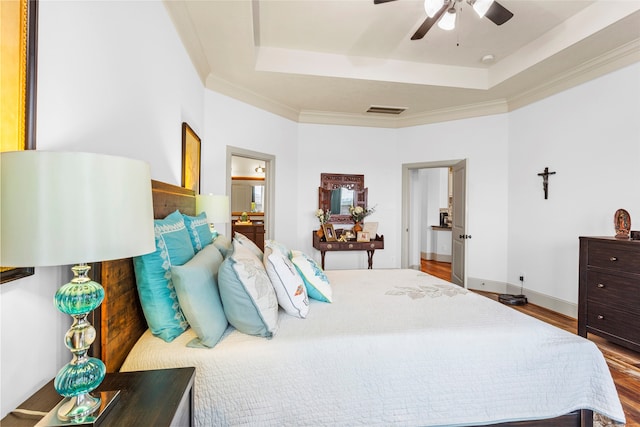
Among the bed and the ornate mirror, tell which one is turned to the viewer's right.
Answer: the bed

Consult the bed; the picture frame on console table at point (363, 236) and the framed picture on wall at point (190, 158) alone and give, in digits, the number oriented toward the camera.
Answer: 1

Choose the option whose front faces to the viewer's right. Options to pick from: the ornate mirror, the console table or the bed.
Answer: the bed

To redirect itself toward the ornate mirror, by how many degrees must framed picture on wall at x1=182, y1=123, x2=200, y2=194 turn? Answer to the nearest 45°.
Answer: approximately 45° to its left

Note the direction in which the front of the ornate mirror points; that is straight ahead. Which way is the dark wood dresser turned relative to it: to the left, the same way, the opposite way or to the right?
to the right

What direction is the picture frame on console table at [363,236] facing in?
toward the camera

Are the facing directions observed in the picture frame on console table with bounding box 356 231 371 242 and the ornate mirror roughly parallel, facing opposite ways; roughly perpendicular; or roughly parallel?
roughly parallel

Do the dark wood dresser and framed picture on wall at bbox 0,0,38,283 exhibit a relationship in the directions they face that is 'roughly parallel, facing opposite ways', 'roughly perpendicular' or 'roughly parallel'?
roughly parallel, facing opposite ways

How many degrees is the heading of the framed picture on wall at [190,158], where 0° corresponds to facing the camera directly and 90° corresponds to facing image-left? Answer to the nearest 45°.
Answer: approximately 270°

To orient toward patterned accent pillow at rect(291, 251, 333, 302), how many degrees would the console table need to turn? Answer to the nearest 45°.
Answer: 0° — it already faces it

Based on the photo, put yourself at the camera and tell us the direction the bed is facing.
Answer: facing to the right of the viewer

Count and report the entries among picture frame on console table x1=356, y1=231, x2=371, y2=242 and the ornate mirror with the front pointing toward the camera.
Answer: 2

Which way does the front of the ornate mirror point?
toward the camera

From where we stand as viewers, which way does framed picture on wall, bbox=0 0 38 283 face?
facing the viewer and to the right of the viewer

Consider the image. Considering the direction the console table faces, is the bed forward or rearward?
forward
